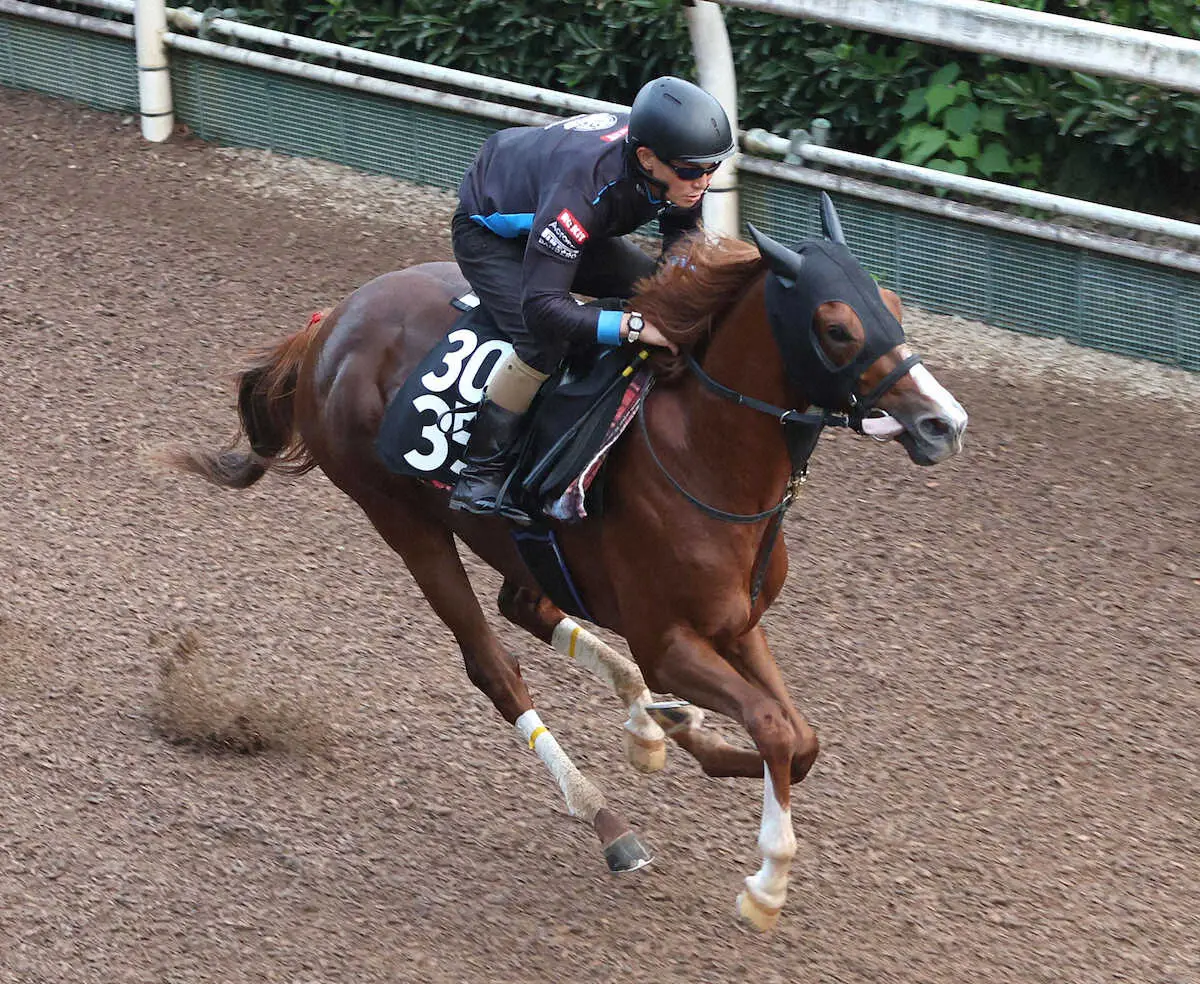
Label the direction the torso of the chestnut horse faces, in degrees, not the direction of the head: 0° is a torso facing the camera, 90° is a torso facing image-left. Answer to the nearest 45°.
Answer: approximately 315°

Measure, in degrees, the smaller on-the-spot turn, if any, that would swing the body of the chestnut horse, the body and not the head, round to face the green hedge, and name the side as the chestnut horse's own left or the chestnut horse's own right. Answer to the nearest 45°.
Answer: approximately 135° to the chestnut horse's own left

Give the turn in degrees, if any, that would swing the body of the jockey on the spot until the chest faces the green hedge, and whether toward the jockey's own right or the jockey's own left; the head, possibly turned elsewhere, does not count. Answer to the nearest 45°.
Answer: approximately 135° to the jockey's own left

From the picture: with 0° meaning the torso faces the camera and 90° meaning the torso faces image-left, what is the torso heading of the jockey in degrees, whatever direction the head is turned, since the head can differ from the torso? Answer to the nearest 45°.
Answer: approximately 315°
